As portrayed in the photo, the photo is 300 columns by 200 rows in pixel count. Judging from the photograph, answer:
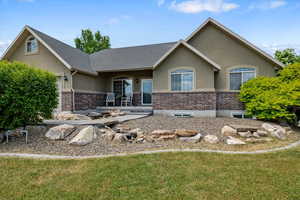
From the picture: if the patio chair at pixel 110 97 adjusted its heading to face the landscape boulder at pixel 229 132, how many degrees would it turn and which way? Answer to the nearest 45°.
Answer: approximately 45° to its left

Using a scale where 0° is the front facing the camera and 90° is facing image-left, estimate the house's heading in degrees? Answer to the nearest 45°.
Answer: approximately 0°

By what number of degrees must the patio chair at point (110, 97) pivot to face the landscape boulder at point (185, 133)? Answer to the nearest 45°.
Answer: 0° — it already faces it

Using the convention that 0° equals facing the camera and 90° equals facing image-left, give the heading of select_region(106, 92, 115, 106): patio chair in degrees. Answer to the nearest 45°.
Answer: approximately 0°

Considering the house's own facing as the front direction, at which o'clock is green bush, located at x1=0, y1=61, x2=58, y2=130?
The green bush is roughly at 2 o'clock from the house.

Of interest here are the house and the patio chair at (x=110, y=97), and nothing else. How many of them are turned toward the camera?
2

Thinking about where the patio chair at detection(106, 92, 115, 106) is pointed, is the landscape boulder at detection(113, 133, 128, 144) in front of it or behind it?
in front

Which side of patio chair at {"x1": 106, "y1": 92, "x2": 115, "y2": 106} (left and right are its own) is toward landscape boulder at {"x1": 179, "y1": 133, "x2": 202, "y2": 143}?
front

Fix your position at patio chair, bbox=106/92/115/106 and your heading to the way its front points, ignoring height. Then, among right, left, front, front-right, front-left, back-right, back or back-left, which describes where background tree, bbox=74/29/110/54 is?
back

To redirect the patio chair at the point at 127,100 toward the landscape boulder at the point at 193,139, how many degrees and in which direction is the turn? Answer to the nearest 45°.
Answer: approximately 45° to its left

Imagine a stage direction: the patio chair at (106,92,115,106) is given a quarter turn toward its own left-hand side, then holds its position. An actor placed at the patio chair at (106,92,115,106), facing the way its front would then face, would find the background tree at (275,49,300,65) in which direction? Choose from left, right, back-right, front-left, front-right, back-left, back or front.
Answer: front
